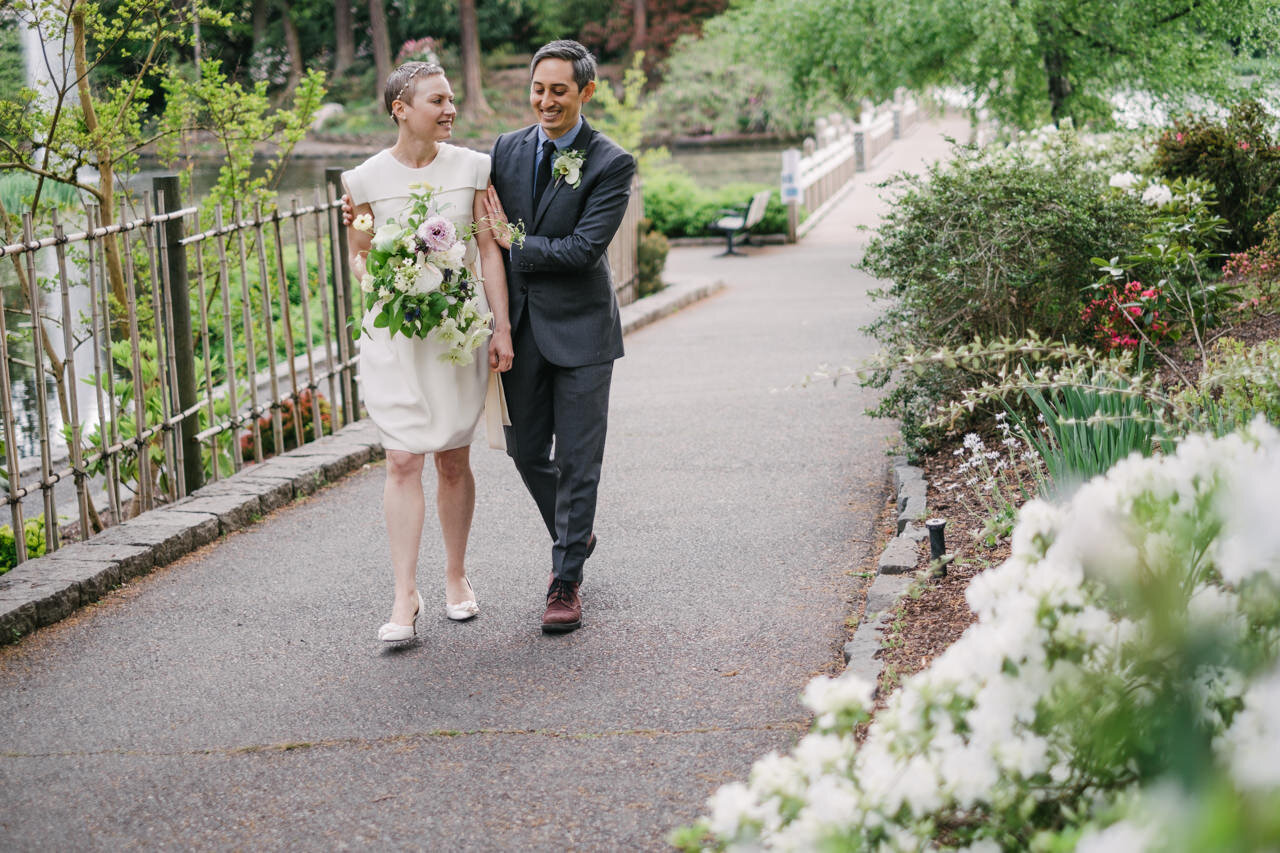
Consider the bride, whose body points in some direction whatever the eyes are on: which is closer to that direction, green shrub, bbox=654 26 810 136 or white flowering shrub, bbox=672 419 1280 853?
the white flowering shrub

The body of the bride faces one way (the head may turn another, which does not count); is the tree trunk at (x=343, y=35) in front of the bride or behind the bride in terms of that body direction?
behind

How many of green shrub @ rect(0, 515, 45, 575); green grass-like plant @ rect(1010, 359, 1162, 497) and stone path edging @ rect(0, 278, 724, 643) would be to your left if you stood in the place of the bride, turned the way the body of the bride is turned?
1

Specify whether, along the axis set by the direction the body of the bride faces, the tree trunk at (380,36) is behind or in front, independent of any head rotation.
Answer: behind

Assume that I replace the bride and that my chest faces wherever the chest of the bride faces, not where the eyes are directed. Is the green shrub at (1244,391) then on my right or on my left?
on my left

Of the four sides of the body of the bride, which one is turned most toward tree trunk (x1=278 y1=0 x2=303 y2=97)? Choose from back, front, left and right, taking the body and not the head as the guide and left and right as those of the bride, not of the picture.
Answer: back

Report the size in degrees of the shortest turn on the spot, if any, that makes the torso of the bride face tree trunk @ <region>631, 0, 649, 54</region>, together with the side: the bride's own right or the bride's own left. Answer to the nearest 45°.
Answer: approximately 180°

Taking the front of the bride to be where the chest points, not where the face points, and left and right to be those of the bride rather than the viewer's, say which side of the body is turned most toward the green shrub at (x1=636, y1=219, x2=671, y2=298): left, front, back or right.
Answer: back

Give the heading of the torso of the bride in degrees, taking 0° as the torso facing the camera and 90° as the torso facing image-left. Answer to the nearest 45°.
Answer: approximately 0°

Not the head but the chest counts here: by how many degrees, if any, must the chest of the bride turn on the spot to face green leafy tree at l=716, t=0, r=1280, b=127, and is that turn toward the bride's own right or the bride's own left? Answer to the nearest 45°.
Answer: approximately 135° to the bride's own left

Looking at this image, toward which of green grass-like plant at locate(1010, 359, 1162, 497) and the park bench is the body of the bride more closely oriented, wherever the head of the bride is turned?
the green grass-like plant
